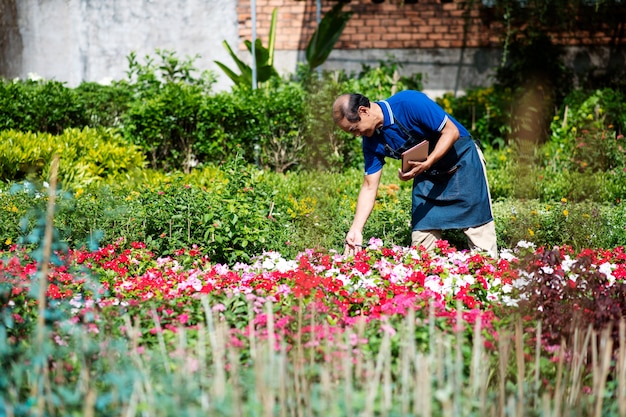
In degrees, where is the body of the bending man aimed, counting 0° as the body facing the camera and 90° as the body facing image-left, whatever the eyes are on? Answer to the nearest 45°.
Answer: approximately 45°

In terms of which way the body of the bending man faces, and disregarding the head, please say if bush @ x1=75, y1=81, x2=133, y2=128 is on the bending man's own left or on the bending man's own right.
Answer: on the bending man's own right

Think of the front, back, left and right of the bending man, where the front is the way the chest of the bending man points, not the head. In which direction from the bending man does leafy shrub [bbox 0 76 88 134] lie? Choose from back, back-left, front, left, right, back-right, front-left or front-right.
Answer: right

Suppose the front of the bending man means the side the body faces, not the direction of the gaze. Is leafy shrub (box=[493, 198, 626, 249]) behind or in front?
behind

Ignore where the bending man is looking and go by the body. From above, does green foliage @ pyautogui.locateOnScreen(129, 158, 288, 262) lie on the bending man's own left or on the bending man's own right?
on the bending man's own right

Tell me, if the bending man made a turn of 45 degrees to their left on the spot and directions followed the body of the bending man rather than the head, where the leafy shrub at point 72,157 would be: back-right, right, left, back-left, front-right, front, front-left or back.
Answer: back-right

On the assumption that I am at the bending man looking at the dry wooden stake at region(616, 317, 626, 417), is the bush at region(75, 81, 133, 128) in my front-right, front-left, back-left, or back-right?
back-right

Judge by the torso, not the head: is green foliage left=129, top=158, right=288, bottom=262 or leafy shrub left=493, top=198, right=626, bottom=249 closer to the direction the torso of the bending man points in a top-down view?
the green foliage
